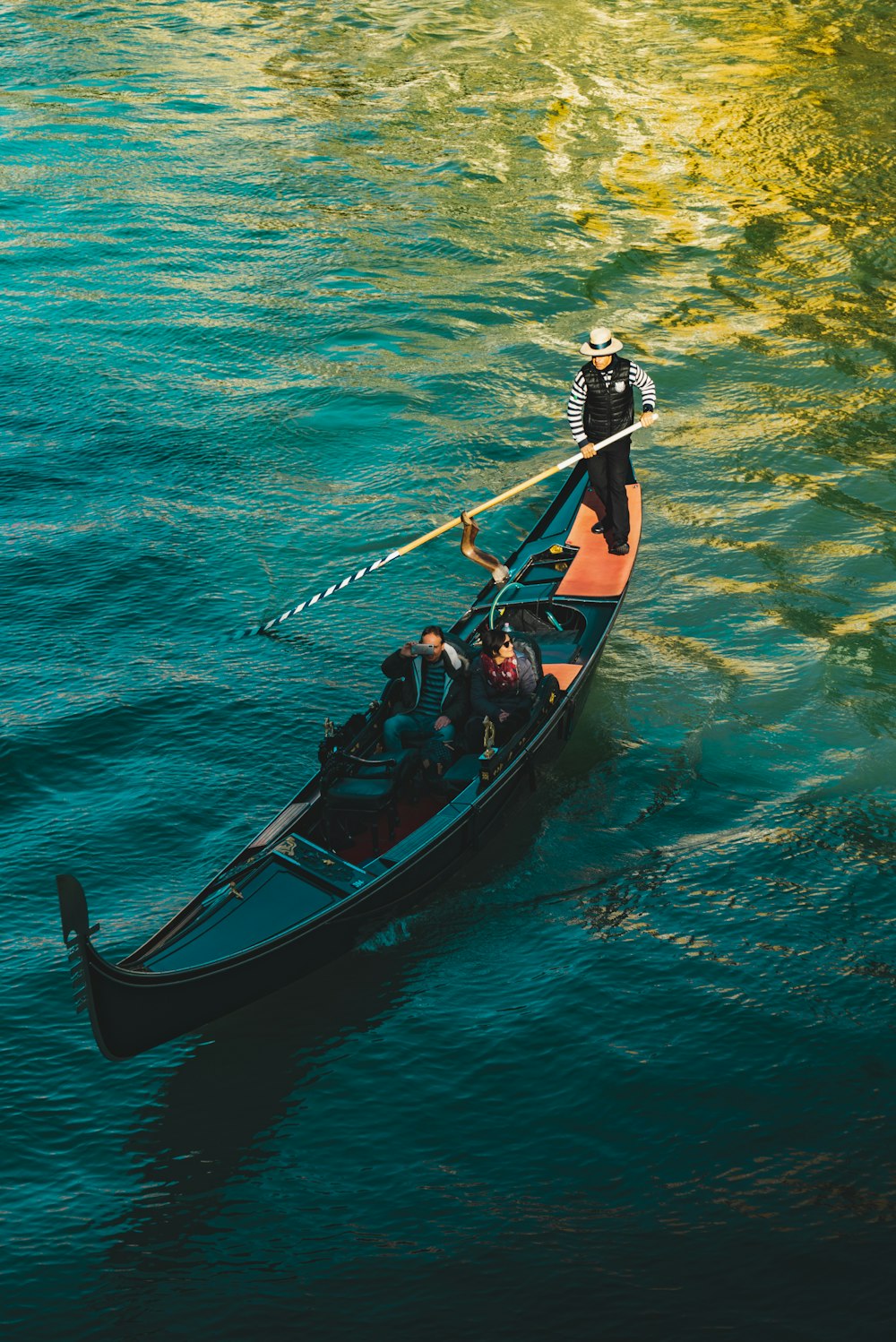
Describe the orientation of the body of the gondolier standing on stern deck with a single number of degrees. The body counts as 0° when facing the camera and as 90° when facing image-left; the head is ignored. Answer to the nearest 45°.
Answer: approximately 0°

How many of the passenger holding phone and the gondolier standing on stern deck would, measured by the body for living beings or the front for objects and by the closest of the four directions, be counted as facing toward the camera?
2

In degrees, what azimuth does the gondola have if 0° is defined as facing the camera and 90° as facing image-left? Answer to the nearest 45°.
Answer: approximately 45°
